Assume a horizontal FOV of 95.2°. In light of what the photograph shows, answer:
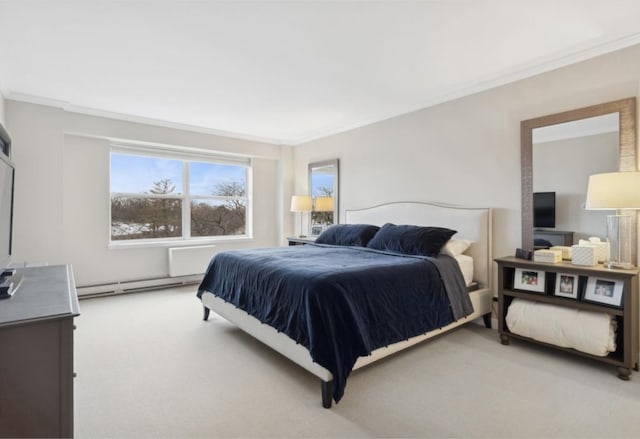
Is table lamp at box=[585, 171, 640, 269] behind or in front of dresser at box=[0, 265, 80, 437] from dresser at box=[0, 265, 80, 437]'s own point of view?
in front

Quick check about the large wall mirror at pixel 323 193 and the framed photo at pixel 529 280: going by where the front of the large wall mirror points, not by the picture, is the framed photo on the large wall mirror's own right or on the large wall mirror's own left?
on the large wall mirror's own left

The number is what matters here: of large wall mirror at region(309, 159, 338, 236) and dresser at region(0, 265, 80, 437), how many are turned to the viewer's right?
1

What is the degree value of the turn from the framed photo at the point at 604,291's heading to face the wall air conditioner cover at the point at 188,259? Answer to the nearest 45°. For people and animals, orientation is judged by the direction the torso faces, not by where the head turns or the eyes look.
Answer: approximately 90° to its right

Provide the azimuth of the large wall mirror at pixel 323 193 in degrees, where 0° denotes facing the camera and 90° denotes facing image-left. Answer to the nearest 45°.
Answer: approximately 45°

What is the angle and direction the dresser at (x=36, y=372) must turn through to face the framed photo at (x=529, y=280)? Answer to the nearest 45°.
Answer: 0° — it already faces it

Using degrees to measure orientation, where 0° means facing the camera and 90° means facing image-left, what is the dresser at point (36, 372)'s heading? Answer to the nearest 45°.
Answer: approximately 270°

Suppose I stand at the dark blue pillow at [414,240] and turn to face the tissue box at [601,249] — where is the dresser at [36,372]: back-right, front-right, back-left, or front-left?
back-right
